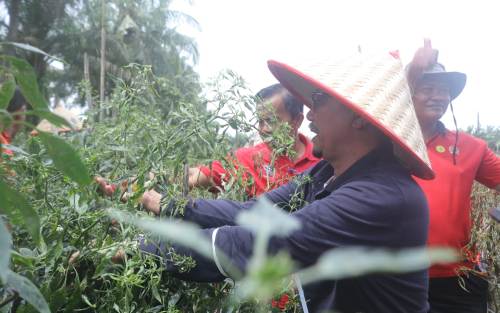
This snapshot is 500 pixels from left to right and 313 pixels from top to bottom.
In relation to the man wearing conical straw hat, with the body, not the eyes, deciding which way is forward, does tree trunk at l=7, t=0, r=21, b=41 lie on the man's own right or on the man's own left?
on the man's own right

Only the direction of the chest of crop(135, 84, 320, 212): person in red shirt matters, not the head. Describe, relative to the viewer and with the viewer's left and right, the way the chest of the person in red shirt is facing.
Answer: facing the viewer and to the left of the viewer

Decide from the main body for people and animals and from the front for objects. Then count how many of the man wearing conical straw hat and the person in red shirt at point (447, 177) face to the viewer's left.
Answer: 1

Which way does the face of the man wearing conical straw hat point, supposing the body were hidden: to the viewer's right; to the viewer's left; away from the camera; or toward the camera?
to the viewer's left

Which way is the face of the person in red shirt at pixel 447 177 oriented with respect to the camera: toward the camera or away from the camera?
toward the camera

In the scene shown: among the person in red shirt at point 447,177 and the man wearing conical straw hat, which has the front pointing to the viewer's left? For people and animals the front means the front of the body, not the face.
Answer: the man wearing conical straw hat

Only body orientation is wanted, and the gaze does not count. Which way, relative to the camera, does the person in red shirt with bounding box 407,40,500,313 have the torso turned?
toward the camera

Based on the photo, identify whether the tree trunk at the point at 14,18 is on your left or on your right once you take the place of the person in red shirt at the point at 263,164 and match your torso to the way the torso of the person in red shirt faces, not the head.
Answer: on your right

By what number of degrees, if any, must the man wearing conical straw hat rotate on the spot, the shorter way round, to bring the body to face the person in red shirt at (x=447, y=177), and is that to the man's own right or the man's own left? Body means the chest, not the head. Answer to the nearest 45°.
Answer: approximately 135° to the man's own right

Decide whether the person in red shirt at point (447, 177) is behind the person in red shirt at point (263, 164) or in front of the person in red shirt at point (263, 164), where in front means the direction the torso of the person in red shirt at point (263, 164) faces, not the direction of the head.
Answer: behind

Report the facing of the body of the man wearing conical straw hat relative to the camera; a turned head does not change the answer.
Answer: to the viewer's left

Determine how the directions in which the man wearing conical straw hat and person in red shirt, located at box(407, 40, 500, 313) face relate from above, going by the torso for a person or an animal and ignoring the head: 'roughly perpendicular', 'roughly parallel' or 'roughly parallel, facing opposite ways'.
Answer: roughly perpendicular
